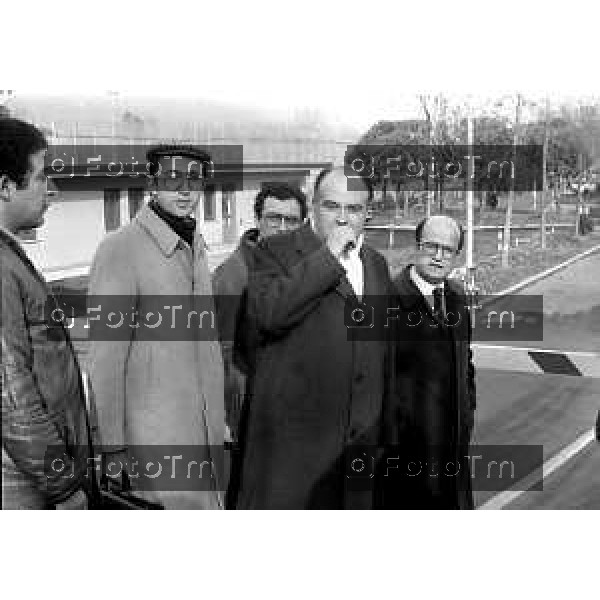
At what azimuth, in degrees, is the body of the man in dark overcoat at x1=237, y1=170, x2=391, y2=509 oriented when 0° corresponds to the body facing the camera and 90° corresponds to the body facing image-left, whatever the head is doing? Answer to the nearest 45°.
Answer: approximately 315°

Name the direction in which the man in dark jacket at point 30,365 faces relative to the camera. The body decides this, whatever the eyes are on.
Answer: to the viewer's right
